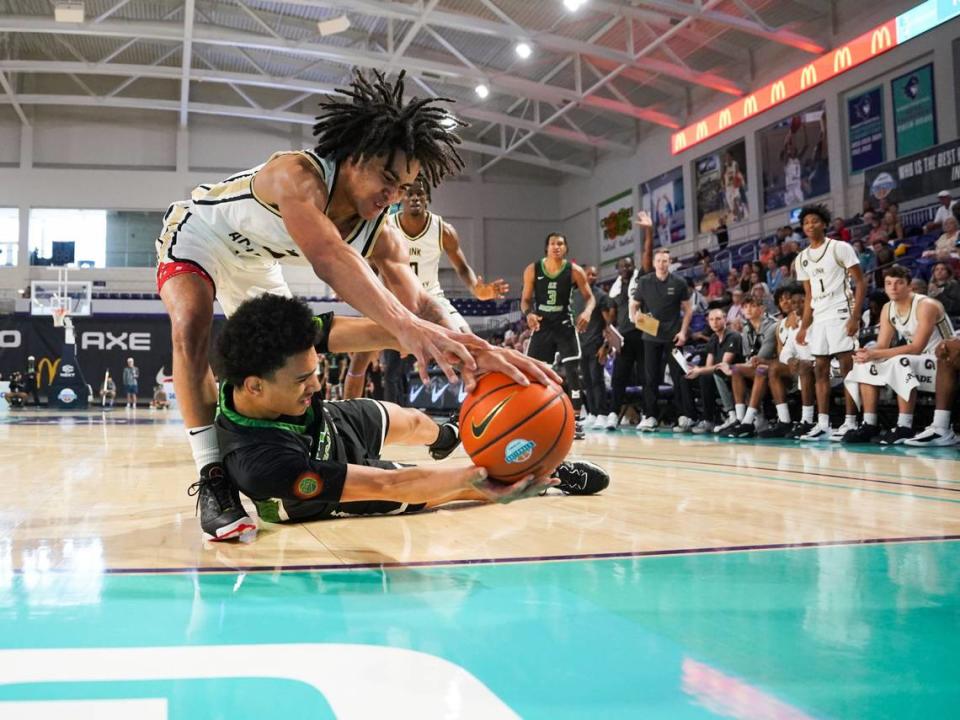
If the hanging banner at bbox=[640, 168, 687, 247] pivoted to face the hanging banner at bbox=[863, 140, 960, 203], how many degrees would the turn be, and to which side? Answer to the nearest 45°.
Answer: approximately 90° to its left

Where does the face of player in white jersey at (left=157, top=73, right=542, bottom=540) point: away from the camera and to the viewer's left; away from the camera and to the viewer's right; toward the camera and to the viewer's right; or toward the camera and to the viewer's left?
toward the camera and to the viewer's right

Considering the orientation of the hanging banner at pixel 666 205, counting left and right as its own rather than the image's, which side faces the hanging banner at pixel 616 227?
right

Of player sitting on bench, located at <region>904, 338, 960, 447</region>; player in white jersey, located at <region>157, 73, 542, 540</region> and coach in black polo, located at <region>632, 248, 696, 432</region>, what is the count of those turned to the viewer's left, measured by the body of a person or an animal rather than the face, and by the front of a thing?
1

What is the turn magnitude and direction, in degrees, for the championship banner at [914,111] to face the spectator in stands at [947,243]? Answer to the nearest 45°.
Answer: approximately 45° to its left

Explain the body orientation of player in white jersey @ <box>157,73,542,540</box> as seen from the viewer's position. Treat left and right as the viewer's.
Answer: facing the viewer and to the right of the viewer

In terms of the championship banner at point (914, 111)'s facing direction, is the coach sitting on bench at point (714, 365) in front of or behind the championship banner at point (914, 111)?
in front

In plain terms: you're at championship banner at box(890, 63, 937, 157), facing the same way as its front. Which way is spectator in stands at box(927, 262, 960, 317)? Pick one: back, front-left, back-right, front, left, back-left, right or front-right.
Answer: front-left

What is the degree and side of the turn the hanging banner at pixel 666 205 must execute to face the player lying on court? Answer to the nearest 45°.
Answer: approximately 45° to its left

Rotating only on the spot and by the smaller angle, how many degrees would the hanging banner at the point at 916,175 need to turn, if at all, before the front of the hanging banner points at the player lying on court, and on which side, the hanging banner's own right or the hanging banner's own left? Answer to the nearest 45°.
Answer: approximately 45° to the hanging banner's own left

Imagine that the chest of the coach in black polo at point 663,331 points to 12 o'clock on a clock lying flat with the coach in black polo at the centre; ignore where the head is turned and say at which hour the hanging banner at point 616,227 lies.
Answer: The hanging banner is roughly at 6 o'clock from the coach in black polo.

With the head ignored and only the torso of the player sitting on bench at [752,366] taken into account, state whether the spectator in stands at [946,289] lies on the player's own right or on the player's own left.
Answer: on the player's own left

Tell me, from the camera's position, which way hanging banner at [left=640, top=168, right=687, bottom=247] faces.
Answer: facing the viewer and to the left of the viewer

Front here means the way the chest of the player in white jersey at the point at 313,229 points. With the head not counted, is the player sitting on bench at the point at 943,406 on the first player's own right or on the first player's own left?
on the first player's own left
